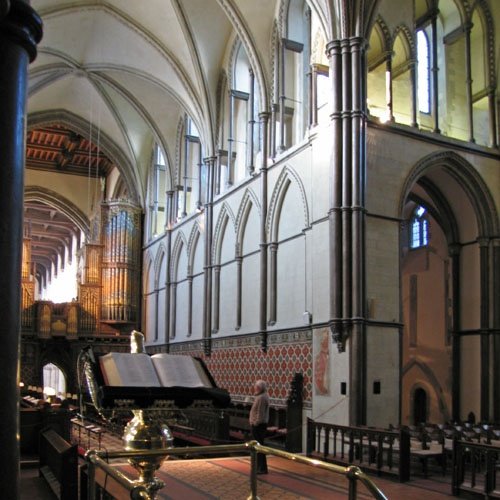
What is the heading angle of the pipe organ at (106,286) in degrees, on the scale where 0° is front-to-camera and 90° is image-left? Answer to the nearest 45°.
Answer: approximately 0°

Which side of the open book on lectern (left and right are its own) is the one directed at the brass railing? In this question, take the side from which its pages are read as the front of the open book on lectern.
front

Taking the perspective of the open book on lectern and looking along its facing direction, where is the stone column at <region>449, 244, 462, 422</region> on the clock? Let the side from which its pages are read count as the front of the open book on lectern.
The stone column is roughly at 7 o'clock from the open book on lectern.

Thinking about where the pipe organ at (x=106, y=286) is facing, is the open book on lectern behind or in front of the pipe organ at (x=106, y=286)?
in front

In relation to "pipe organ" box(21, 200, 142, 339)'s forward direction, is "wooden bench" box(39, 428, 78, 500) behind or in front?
in front

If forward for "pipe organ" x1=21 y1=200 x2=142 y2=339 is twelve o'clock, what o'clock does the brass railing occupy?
The brass railing is roughly at 12 o'clock from the pipe organ.

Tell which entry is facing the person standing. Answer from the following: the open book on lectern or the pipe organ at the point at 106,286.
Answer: the pipe organ

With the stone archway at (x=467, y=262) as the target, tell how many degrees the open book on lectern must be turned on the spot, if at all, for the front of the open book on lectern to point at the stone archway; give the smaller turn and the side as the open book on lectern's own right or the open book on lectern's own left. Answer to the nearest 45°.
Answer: approximately 135° to the open book on lectern's own left

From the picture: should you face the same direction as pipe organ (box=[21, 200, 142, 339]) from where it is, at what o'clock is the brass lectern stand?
The brass lectern stand is roughly at 12 o'clock from the pipe organ.

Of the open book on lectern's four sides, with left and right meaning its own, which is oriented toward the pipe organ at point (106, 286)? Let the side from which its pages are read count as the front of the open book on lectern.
back

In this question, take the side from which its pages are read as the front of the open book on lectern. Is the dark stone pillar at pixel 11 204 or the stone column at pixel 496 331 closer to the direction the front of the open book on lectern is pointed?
the dark stone pillar

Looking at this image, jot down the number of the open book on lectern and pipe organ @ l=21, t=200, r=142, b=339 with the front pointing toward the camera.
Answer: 2
